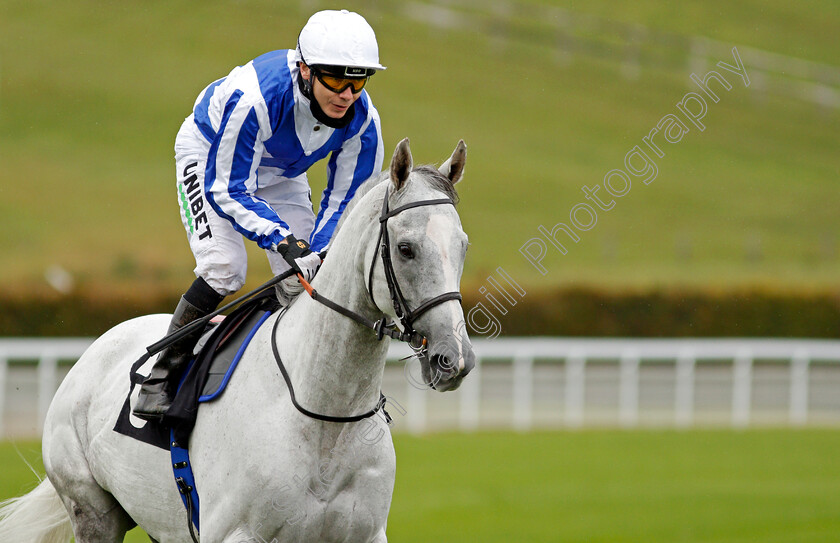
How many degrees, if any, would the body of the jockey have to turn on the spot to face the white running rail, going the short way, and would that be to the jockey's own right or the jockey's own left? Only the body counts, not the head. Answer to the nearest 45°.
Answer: approximately 90° to the jockey's own left

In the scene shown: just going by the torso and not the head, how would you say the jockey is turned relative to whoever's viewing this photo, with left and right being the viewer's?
facing the viewer and to the right of the viewer
